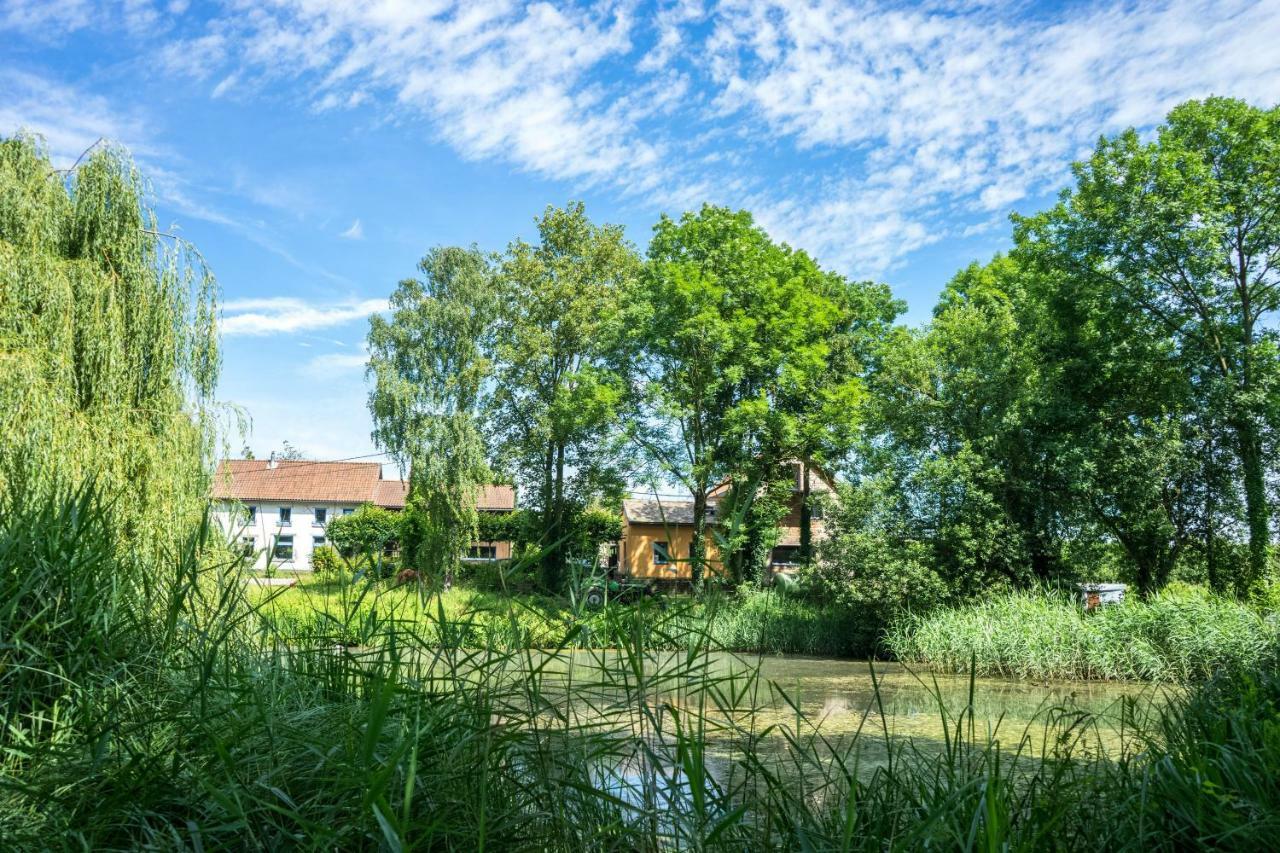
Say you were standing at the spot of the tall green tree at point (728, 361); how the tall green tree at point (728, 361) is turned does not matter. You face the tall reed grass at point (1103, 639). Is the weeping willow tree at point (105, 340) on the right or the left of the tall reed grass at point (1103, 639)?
right

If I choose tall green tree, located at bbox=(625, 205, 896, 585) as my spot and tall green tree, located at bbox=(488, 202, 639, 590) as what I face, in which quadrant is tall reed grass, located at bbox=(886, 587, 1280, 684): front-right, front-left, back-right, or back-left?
back-left
